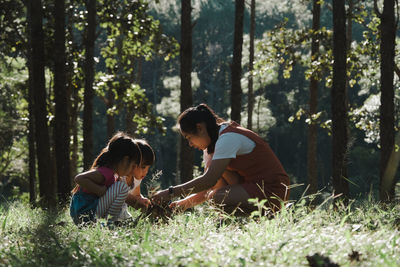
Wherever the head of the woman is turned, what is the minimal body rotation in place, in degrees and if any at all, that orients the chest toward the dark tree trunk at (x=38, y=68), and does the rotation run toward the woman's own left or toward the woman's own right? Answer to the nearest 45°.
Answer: approximately 45° to the woman's own right

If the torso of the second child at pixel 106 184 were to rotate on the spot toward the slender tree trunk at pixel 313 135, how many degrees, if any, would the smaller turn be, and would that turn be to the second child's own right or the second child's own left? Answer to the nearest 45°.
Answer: approximately 45° to the second child's own left

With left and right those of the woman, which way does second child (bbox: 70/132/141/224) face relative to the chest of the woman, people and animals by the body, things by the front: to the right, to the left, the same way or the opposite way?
the opposite way

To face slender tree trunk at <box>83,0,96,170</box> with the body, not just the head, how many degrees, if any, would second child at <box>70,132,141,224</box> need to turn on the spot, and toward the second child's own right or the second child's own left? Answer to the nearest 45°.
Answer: approximately 90° to the second child's own left

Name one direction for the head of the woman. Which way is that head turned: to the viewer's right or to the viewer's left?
to the viewer's left

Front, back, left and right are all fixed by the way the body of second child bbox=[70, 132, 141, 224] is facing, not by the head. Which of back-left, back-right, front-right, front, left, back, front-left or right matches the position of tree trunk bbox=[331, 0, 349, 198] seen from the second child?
front-left

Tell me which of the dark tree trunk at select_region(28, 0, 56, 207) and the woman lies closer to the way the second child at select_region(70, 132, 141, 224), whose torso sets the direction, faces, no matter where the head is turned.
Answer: the woman

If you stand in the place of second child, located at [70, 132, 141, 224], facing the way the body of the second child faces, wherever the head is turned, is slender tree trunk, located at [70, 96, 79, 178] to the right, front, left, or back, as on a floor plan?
left

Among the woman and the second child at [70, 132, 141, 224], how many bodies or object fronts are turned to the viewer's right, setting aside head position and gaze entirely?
1

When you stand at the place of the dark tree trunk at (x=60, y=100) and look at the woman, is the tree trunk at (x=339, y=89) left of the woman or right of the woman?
left

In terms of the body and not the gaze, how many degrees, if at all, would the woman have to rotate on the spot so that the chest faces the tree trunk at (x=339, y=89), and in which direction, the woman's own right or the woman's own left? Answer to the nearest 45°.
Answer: approximately 135° to the woman's own right

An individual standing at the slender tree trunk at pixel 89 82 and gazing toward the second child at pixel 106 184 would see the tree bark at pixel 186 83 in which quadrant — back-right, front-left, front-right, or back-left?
front-left

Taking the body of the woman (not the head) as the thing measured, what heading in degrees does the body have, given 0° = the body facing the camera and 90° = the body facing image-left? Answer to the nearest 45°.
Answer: approximately 90°

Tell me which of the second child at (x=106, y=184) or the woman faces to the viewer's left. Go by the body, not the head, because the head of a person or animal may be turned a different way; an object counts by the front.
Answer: the woman

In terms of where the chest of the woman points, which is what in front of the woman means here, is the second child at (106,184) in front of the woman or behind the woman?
in front

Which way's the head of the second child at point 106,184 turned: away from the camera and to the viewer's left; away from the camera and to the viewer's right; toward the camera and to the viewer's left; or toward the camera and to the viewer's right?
away from the camera and to the viewer's right

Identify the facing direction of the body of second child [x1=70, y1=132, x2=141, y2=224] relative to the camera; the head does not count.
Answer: to the viewer's right
